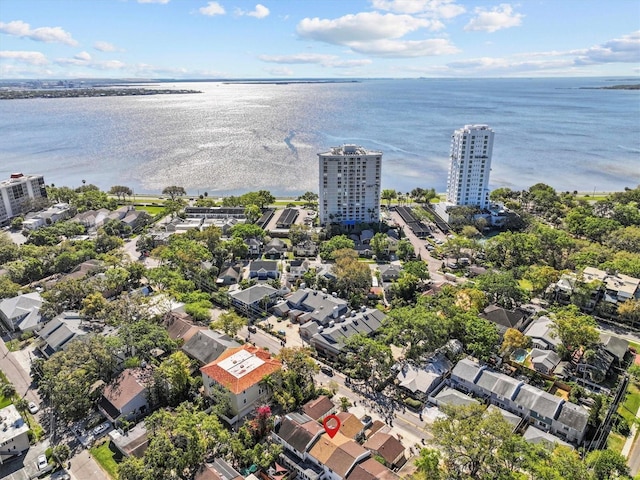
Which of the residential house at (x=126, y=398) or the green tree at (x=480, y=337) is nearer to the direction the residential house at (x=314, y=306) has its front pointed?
the residential house

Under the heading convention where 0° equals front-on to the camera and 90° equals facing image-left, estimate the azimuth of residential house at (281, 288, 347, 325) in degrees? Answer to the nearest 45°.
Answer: approximately 45°

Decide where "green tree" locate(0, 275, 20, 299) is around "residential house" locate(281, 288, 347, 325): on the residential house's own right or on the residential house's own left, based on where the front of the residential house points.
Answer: on the residential house's own right

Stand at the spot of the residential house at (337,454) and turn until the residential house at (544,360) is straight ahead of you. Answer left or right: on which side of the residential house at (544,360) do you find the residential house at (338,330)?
left

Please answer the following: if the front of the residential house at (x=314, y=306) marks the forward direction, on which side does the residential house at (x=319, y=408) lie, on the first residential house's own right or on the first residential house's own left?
on the first residential house's own left

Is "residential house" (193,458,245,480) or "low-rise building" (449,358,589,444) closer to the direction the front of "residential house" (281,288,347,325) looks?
the residential house

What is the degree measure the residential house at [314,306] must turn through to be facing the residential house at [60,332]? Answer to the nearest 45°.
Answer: approximately 45° to its right

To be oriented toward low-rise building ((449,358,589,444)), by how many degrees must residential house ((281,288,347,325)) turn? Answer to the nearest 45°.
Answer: approximately 90° to its left

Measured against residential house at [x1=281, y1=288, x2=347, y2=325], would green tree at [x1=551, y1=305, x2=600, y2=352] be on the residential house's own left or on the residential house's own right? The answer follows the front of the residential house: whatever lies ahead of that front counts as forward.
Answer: on the residential house's own left

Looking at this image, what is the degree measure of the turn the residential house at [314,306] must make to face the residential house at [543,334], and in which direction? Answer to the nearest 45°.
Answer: approximately 135° to its left

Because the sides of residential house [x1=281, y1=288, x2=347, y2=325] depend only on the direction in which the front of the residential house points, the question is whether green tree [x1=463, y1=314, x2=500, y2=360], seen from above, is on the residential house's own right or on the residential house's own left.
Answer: on the residential house's own left

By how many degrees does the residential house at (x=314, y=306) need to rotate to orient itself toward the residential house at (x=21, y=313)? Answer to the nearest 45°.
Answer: approximately 45° to its right

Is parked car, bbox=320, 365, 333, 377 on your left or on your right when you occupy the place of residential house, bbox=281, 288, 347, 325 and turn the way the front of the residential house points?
on your left

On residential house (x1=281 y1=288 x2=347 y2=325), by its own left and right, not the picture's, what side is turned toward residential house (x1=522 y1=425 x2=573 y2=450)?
left

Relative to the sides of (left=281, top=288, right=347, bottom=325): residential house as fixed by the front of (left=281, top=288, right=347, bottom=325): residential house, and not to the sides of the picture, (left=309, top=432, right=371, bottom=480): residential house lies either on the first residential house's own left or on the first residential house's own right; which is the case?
on the first residential house's own left
